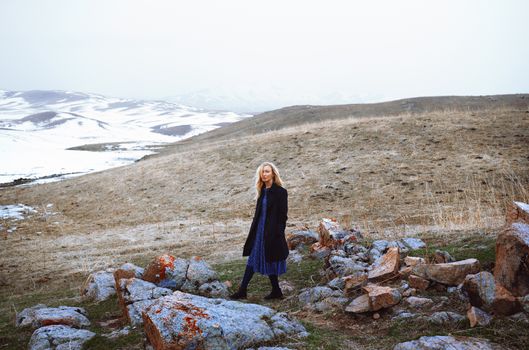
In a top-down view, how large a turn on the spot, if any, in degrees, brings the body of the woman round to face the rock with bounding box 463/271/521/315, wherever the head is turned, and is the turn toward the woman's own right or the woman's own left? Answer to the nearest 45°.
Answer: approximately 90° to the woman's own left

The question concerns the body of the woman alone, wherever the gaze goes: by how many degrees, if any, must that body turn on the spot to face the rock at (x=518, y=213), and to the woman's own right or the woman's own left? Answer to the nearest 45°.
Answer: approximately 135° to the woman's own left

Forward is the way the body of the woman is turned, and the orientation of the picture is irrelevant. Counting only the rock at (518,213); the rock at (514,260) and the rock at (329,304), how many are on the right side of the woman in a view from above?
0

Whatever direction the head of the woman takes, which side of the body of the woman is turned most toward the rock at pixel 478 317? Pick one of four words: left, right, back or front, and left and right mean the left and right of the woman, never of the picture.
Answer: left

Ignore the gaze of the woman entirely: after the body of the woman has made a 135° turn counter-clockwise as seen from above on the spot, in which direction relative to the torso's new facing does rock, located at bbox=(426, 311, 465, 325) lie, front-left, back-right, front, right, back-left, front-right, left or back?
front-right

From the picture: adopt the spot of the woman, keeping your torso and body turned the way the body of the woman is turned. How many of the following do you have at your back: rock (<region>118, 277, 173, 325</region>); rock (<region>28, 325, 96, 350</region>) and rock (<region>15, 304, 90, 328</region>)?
0

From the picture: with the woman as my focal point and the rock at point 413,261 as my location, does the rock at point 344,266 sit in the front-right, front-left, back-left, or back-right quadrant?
front-right

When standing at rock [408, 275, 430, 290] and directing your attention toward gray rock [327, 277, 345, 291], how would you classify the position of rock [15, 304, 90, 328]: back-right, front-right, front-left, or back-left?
front-left

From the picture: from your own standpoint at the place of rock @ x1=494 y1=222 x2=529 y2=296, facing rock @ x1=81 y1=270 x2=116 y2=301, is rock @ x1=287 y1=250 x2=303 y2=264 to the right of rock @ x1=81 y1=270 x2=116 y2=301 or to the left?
right

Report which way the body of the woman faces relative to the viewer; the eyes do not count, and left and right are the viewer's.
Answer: facing the viewer and to the left of the viewer

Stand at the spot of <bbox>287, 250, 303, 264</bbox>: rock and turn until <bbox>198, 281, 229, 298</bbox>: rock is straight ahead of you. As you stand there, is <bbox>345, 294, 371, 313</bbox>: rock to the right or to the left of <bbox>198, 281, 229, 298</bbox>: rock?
left

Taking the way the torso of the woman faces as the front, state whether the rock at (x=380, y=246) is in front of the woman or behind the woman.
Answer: behind
